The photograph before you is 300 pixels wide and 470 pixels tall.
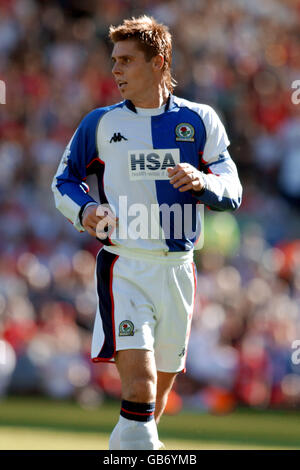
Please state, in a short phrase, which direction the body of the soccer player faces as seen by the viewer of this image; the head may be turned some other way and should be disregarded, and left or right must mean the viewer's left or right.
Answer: facing the viewer
